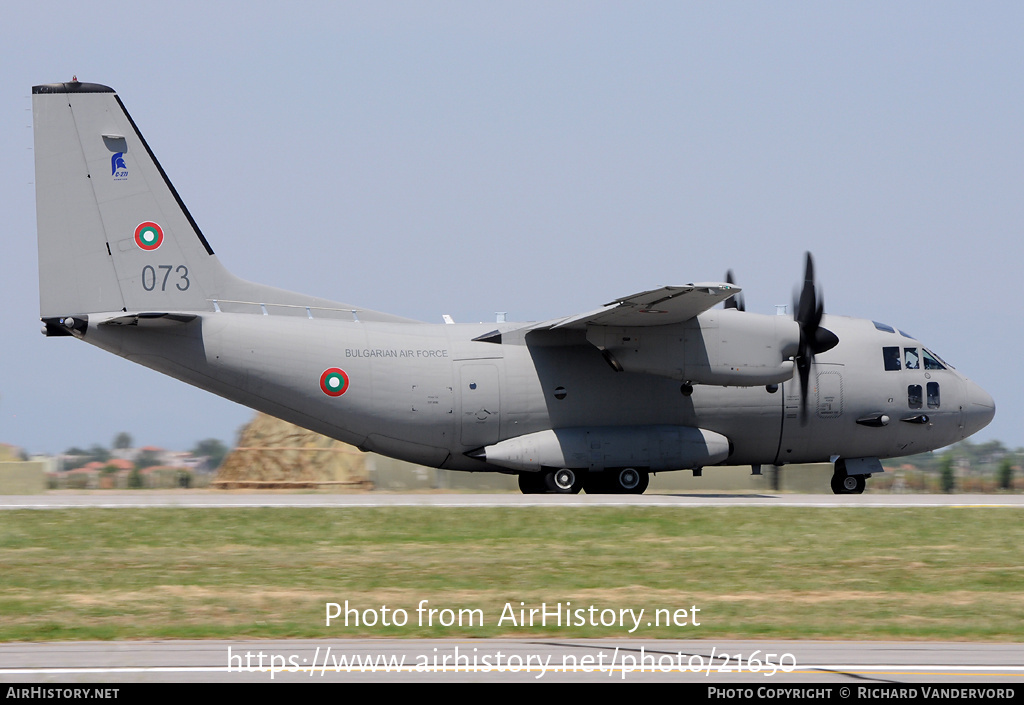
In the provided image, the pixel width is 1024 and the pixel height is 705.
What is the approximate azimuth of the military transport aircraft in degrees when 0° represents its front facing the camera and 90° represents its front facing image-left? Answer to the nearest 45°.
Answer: approximately 270°
